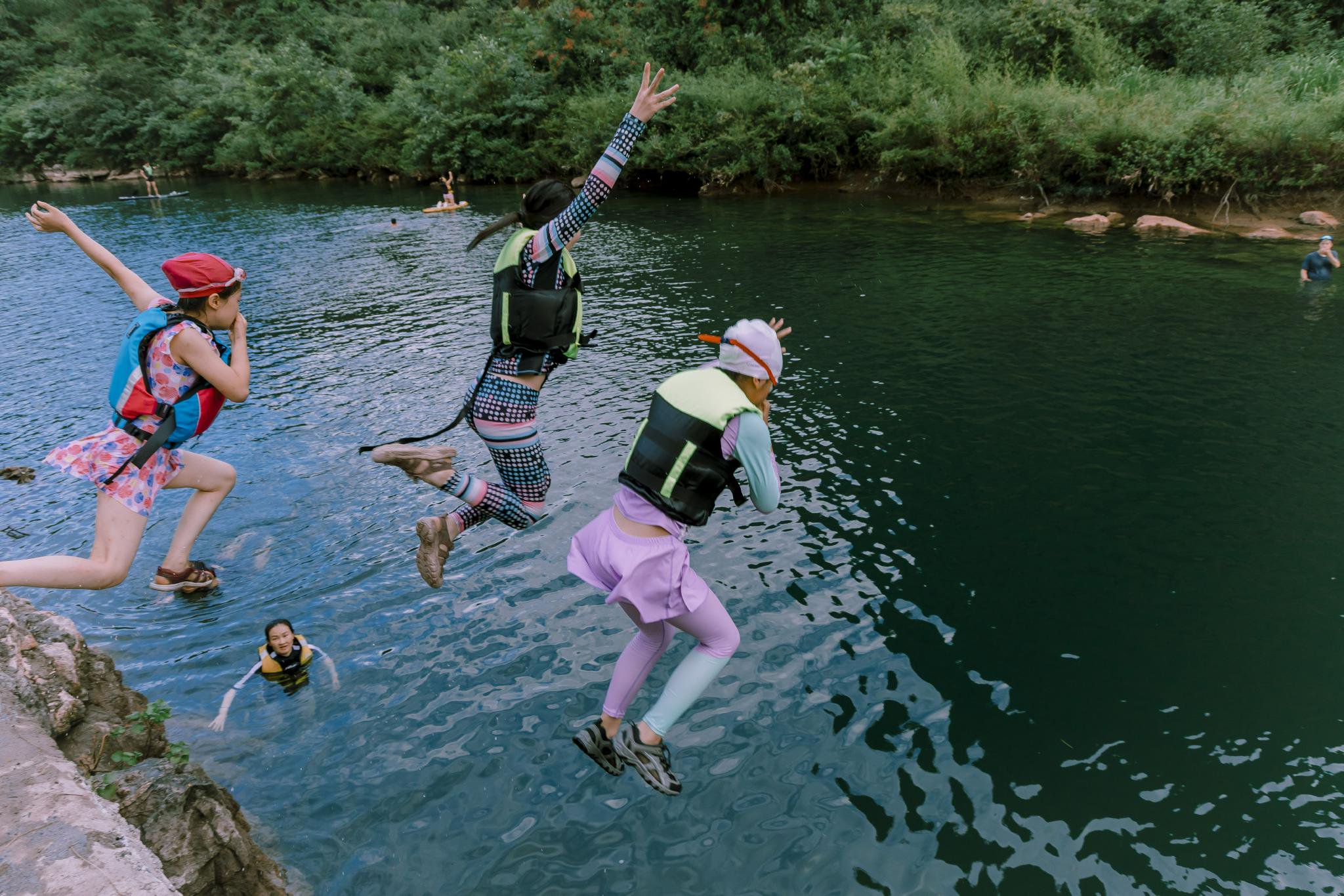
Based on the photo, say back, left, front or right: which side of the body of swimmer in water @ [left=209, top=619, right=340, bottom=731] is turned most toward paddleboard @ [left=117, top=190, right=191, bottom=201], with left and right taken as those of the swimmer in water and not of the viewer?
back

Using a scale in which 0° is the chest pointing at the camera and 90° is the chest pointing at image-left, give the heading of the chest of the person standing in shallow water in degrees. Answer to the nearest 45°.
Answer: approximately 0°

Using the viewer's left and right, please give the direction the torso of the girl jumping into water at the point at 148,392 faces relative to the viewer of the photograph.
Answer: facing to the right of the viewer

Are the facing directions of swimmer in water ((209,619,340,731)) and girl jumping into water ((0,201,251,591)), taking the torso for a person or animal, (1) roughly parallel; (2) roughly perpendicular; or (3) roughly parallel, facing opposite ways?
roughly perpendicular

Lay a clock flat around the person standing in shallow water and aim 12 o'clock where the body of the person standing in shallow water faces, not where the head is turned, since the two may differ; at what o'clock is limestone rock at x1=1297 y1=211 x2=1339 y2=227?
The limestone rock is roughly at 6 o'clock from the person standing in shallow water.
